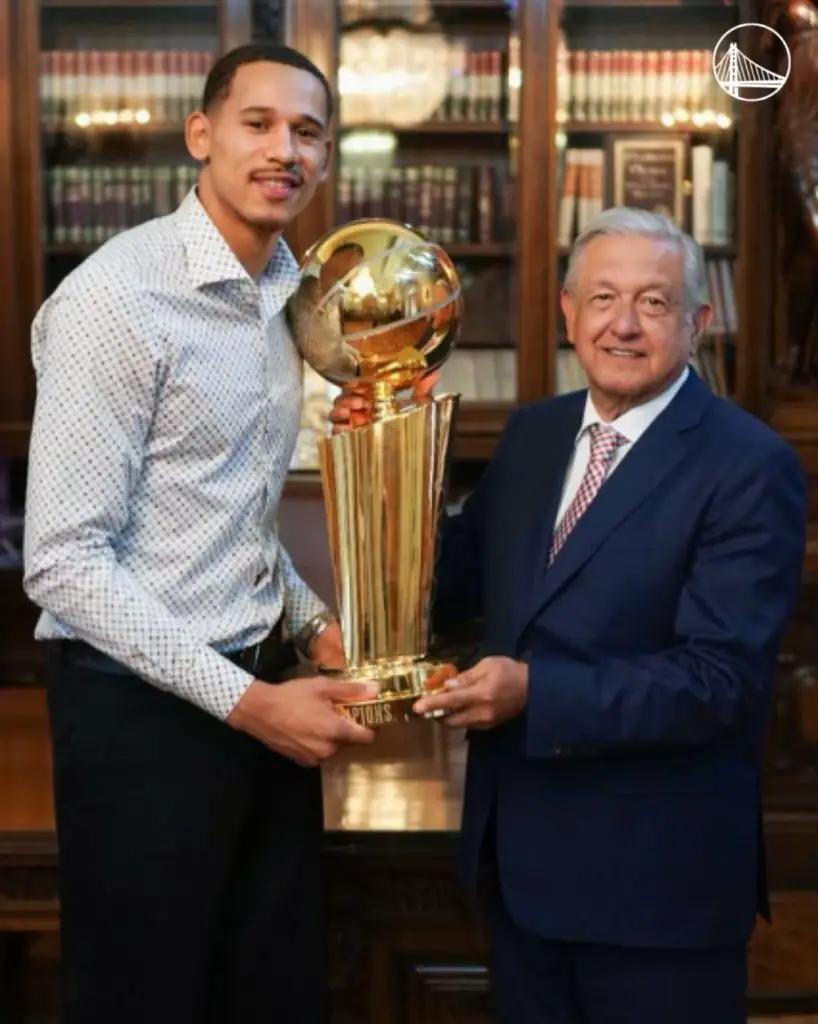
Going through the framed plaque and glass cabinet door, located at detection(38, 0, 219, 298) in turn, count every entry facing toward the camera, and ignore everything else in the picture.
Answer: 2

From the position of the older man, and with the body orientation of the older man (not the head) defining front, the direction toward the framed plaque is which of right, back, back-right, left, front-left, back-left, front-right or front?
back-right

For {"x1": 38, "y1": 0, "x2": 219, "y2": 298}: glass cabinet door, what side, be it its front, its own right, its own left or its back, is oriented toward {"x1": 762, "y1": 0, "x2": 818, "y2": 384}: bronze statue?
left

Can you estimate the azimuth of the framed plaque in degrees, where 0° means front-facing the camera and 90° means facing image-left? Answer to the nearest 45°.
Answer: approximately 0°

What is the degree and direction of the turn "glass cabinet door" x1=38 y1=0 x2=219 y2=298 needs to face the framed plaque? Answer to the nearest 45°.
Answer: approximately 90° to its left

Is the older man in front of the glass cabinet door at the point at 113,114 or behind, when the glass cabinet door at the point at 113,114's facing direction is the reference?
in front

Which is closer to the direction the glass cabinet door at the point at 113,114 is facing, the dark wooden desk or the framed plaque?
the dark wooden desk

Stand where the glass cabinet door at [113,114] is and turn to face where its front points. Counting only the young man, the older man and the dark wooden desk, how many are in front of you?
3

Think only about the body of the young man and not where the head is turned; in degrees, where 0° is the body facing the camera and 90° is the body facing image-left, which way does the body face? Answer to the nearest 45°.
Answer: approximately 315°
